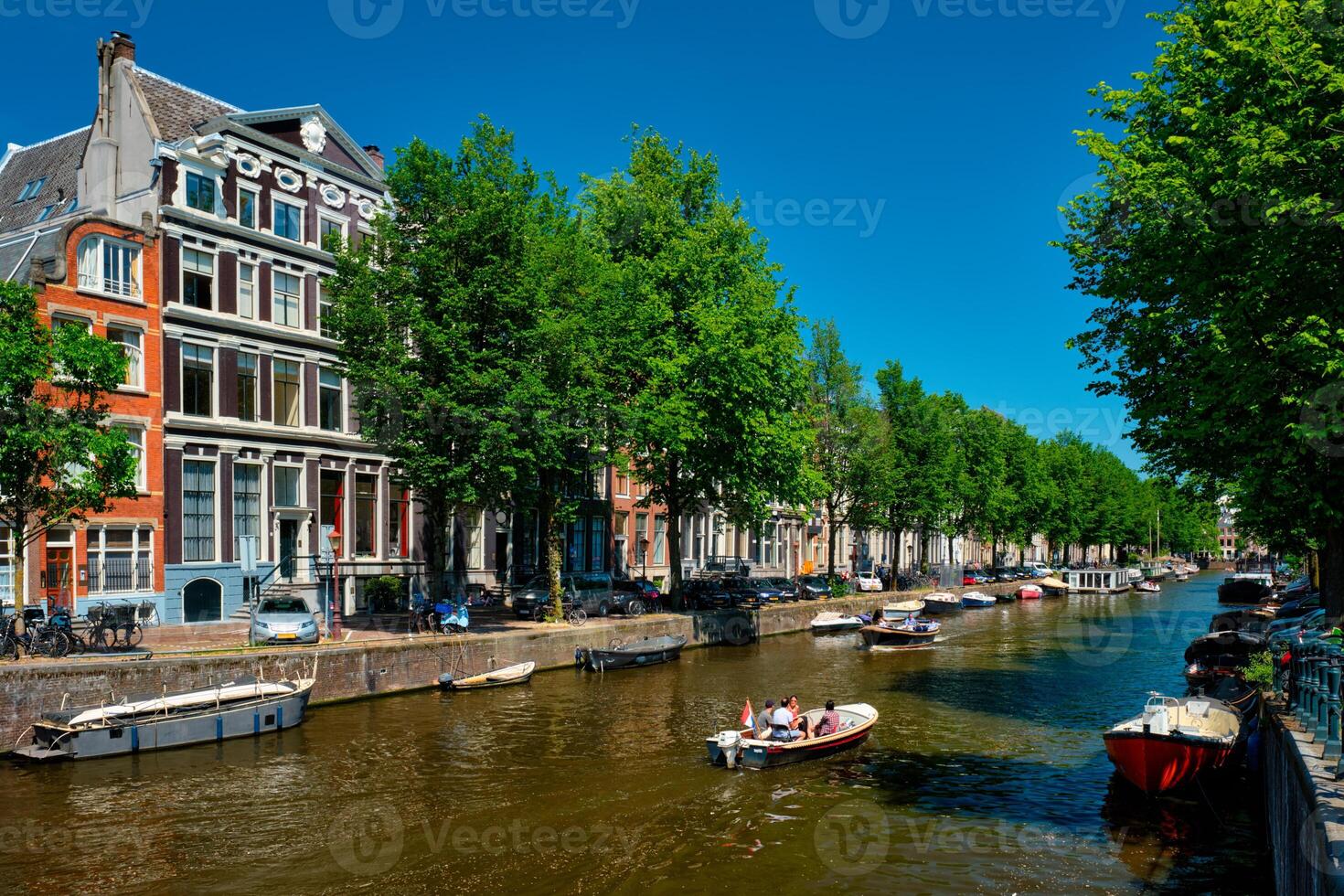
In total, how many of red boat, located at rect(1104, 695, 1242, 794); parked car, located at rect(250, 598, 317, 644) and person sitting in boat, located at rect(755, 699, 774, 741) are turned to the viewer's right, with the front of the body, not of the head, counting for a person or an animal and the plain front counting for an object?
1

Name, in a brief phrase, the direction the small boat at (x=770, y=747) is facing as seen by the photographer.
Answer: facing away from the viewer and to the right of the viewer

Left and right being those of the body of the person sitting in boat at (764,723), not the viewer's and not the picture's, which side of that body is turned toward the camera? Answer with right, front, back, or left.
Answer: right

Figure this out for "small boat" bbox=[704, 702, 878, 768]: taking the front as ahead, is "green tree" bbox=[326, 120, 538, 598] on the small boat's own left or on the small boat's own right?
on the small boat's own left

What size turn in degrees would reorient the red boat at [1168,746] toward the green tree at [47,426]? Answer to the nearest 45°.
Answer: approximately 45° to its right

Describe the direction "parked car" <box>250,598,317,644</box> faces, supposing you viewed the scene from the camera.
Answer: facing the viewer

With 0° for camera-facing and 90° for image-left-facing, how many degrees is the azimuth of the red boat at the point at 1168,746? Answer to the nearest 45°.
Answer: approximately 45°

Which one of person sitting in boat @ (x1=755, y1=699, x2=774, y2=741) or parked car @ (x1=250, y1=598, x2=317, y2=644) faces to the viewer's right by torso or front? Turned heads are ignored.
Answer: the person sitting in boat
